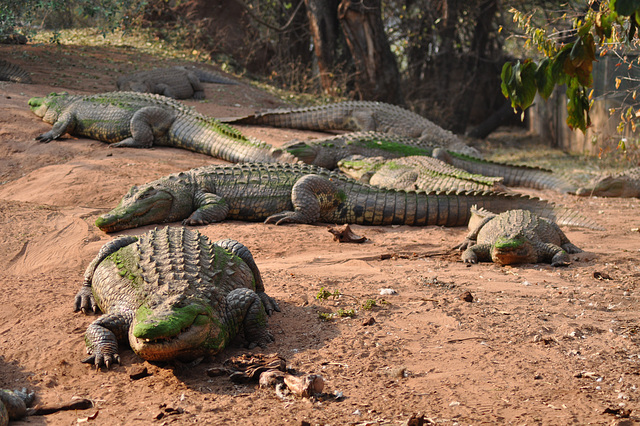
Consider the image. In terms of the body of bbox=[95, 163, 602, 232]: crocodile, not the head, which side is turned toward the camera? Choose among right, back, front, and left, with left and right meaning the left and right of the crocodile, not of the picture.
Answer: left

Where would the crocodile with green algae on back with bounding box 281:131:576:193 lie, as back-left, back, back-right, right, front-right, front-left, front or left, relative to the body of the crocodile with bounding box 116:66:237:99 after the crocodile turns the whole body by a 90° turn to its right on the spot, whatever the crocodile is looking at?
back-right

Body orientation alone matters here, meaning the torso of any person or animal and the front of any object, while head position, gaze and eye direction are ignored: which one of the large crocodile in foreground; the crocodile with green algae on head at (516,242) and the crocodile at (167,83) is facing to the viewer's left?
the crocodile

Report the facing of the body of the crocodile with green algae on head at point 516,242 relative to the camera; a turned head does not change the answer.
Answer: toward the camera

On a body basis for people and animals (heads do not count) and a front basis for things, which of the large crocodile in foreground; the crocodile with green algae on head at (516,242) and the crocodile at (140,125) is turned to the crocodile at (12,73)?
the crocodile at (140,125)

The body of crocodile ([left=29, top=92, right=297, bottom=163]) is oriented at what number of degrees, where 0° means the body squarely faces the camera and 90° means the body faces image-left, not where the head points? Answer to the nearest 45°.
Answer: approximately 135°

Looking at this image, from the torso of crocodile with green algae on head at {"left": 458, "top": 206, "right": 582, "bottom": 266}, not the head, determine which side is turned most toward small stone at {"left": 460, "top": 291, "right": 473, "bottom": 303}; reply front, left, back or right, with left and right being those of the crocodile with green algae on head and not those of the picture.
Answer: front

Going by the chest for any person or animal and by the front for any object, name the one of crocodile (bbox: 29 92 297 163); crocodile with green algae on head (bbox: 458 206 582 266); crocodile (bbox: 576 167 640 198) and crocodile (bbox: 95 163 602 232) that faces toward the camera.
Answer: the crocodile with green algae on head

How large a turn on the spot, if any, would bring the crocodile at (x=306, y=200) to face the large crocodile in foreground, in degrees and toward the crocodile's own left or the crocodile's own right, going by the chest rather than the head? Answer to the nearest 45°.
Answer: approximately 90° to the crocodile's own left

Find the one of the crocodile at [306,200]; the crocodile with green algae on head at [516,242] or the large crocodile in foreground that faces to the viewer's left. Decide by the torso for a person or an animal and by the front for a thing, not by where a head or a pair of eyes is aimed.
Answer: the crocodile

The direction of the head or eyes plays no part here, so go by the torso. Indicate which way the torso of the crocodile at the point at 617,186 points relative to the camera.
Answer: to the viewer's left

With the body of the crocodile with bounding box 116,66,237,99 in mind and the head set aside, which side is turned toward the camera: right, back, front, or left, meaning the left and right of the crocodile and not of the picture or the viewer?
left

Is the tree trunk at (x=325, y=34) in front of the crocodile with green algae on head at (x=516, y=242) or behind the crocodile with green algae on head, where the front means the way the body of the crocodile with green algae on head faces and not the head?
behind

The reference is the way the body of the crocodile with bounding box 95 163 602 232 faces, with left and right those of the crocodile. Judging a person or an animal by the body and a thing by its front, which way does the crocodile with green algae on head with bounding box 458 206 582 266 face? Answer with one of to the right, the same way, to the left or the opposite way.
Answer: to the left

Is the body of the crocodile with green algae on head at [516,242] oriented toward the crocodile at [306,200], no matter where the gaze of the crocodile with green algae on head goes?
no

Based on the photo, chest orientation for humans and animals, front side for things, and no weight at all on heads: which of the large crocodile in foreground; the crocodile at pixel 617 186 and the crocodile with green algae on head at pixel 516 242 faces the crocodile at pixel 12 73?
the crocodile at pixel 617 186

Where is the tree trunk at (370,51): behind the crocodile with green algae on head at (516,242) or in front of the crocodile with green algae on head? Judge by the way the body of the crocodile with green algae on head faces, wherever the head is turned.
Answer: behind

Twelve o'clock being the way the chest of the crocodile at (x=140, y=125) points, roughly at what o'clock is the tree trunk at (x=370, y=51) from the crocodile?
The tree trunk is roughly at 3 o'clock from the crocodile.
